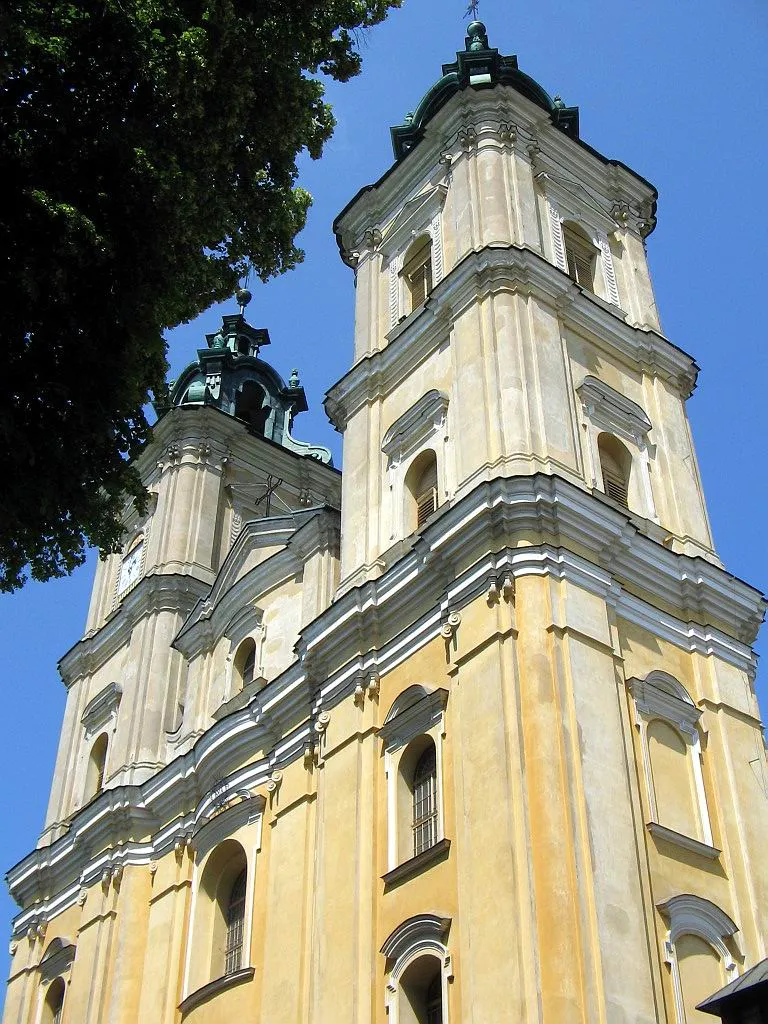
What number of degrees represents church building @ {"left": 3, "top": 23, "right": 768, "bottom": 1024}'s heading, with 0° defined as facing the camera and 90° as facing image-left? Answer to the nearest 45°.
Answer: approximately 45°
